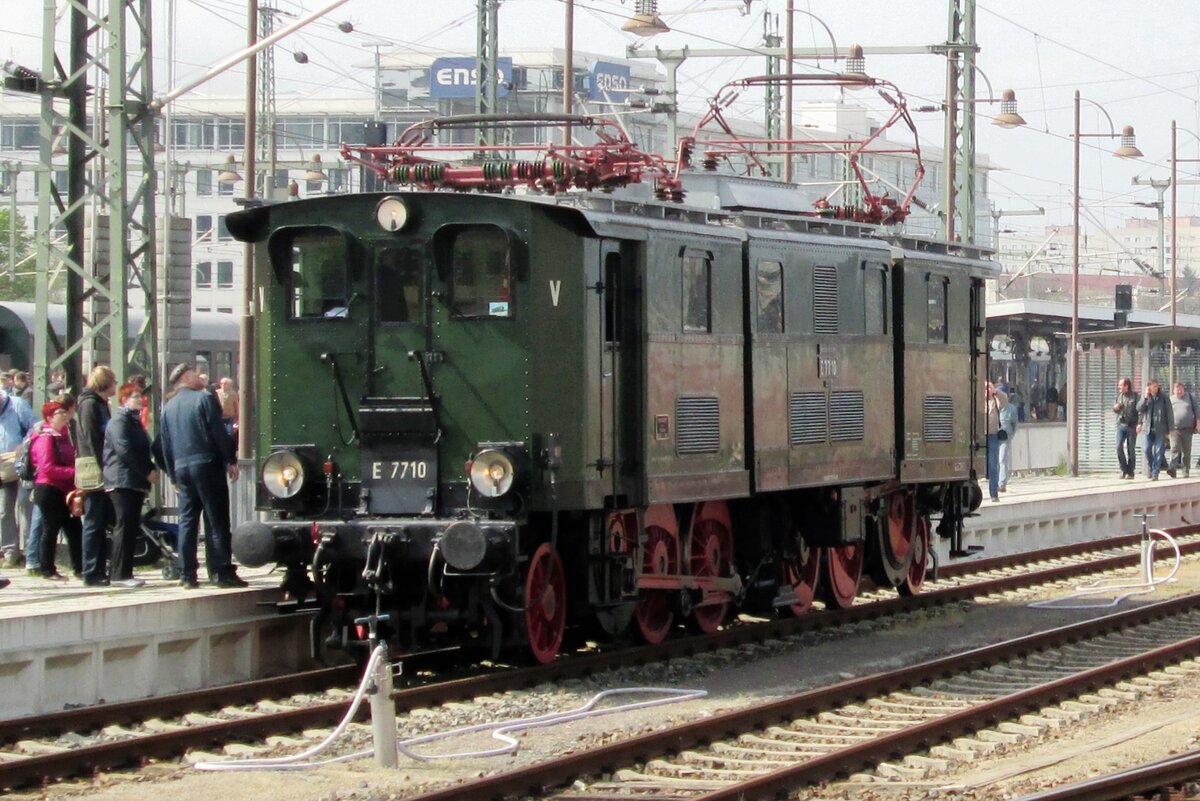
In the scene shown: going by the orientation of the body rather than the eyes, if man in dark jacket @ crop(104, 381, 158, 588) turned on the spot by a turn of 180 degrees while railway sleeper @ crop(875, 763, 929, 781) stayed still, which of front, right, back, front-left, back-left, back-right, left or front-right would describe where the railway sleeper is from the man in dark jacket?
back-left

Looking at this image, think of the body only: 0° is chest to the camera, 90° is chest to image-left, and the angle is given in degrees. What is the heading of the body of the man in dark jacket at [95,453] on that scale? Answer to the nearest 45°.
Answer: approximately 270°

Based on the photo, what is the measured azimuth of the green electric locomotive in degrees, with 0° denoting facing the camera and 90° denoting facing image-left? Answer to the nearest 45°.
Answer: approximately 45°

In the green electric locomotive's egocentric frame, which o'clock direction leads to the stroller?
The stroller is roughly at 1 o'clock from the green electric locomotive.

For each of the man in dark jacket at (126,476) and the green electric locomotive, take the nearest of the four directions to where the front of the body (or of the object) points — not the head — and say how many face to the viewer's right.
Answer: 1

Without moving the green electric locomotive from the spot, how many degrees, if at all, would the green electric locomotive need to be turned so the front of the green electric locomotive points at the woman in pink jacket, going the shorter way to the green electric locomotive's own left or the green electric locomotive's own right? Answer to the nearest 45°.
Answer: approximately 90° to the green electric locomotive's own right

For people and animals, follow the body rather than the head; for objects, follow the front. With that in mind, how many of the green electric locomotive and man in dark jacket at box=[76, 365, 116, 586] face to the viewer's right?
1

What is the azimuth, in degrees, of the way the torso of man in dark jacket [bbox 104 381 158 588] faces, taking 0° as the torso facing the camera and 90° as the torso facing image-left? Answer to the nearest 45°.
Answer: approximately 270°

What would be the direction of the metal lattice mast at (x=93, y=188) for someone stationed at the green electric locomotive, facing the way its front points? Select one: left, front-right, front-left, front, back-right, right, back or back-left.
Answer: right

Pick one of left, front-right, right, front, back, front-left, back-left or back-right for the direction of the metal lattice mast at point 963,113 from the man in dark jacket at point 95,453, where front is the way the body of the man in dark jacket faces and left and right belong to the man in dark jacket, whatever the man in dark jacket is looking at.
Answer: front-left

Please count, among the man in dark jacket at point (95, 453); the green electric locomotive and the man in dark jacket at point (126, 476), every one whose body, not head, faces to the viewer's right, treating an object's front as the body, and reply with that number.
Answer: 2

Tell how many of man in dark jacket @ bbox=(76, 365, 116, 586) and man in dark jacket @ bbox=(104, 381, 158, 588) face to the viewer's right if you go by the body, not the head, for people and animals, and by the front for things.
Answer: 2

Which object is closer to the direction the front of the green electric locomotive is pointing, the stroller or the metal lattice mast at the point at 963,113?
the stroller

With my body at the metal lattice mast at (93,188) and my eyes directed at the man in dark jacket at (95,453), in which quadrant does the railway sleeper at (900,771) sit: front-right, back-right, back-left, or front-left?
front-left

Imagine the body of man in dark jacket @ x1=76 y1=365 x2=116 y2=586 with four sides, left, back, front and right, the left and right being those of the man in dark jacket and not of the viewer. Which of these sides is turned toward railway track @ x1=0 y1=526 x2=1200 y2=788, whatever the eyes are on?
right
